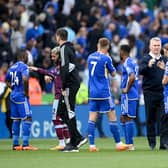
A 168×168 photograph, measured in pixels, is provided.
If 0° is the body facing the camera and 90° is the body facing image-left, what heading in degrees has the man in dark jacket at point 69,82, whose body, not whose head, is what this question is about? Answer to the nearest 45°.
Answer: approximately 90°

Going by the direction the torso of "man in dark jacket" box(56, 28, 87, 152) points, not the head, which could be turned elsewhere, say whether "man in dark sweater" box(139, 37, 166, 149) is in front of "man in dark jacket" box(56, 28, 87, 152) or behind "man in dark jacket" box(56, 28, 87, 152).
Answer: behind
